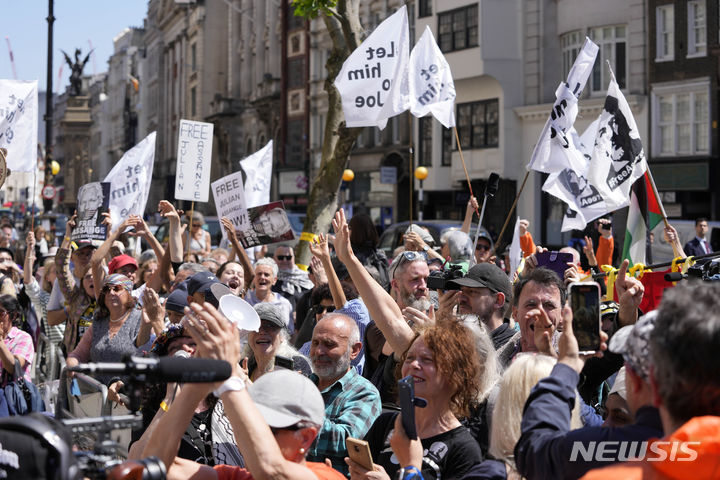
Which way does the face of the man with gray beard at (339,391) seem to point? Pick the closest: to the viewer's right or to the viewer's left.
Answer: to the viewer's left

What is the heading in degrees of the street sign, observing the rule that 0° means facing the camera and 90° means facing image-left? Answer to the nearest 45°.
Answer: approximately 0°

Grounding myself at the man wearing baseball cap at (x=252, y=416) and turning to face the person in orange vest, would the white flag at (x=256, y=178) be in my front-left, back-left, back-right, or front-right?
back-left

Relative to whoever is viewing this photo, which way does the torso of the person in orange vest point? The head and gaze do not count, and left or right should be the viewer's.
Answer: facing away from the viewer

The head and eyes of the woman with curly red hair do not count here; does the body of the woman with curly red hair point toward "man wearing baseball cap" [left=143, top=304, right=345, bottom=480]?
yes

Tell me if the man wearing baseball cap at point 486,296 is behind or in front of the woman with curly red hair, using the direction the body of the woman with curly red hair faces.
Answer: behind
